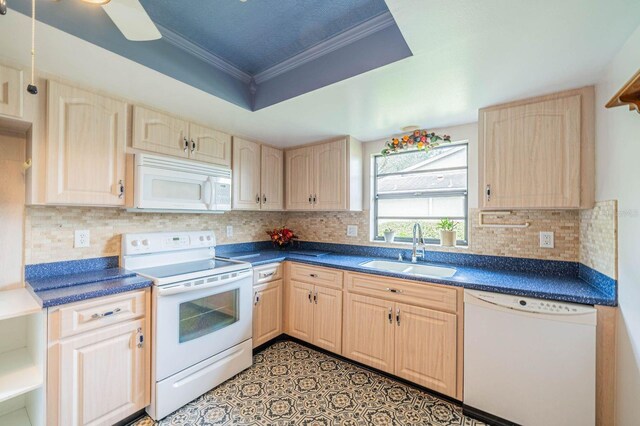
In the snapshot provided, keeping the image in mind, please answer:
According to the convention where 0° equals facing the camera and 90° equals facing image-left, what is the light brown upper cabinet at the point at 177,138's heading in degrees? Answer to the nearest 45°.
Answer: approximately 315°

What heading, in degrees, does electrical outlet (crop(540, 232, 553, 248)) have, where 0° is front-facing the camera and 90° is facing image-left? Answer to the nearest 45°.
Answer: approximately 0°

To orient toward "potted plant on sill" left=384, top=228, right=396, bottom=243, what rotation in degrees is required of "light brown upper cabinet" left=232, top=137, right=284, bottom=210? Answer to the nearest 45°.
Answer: approximately 45° to its left

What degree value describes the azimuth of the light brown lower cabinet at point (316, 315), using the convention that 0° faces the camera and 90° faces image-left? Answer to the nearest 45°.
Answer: approximately 45°

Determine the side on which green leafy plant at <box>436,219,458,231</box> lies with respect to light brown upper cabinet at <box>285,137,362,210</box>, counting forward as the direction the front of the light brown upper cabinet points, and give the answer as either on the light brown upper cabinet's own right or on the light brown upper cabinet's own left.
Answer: on the light brown upper cabinet's own left

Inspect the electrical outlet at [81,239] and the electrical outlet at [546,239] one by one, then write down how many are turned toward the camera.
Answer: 2

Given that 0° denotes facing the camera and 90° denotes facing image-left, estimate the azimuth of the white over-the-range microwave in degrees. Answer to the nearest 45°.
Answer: approximately 315°
